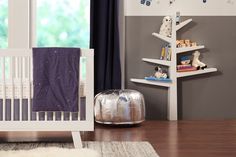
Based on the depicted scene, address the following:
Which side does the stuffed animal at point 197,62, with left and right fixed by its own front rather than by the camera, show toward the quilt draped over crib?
right

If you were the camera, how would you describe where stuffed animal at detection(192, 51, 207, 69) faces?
facing the viewer and to the right of the viewer

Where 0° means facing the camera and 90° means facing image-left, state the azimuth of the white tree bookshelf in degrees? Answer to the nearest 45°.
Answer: approximately 0°

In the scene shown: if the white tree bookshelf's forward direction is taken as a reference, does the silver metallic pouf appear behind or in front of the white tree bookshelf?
in front

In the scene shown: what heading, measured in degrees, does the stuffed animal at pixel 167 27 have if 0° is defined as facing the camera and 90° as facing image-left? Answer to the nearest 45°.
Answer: approximately 315°

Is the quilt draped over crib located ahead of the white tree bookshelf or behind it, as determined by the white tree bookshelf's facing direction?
ahead

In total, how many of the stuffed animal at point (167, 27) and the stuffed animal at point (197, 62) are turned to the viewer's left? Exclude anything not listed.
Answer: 0

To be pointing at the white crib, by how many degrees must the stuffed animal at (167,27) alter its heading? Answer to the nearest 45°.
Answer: approximately 90° to its right

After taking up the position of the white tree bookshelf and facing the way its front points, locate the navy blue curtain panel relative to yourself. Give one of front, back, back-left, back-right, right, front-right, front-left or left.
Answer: right

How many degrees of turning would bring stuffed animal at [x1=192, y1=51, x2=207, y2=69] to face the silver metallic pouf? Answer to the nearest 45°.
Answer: approximately 90° to its right
